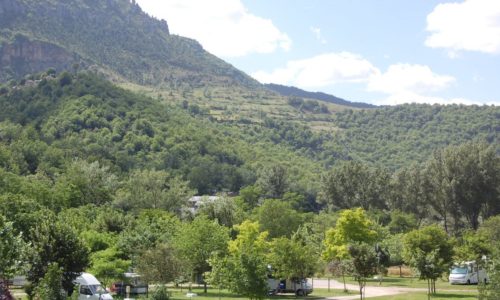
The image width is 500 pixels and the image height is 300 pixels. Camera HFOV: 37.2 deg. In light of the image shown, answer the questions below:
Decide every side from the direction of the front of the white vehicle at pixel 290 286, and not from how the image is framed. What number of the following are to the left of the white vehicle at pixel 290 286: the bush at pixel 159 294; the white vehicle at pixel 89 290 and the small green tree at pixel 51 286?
0

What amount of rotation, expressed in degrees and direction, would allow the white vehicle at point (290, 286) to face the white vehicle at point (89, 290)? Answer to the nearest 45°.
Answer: approximately 135° to its right

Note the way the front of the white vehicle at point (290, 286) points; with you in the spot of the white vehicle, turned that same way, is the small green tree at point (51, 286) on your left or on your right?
on your right

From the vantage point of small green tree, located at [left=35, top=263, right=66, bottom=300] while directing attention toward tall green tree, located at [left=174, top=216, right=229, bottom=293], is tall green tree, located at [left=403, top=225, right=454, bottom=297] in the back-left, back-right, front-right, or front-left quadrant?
front-right

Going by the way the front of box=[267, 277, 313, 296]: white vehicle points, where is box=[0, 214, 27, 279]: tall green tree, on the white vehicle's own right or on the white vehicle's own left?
on the white vehicle's own right

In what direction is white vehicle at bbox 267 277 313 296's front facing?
to the viewer's right

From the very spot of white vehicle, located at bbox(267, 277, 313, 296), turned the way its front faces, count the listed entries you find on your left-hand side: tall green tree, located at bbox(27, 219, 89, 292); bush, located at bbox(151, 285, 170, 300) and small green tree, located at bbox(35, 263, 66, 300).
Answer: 0
